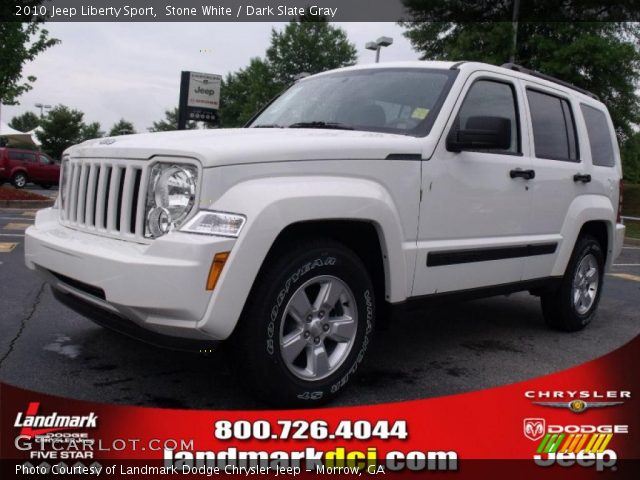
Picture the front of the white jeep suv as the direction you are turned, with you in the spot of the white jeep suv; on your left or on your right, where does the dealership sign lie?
on your right

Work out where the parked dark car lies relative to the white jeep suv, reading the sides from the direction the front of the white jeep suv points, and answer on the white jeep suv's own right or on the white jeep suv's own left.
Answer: on the white jeep suv's own right

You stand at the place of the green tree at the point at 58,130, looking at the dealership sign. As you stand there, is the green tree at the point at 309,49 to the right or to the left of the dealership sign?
left

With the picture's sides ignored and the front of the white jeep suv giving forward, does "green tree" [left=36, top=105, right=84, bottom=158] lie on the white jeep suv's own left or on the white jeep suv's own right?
on the white jeep suv's own right

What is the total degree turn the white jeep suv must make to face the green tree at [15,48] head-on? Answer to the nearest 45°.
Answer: approximately 90° to its right

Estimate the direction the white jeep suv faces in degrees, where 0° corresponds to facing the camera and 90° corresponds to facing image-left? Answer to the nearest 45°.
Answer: approximately 45°

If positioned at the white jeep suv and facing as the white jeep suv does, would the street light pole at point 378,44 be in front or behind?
behind
